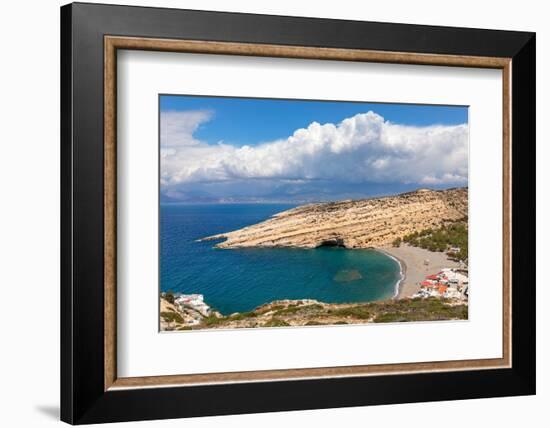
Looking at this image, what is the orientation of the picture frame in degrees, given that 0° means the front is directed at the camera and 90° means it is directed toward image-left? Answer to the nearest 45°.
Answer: approximately 315°
